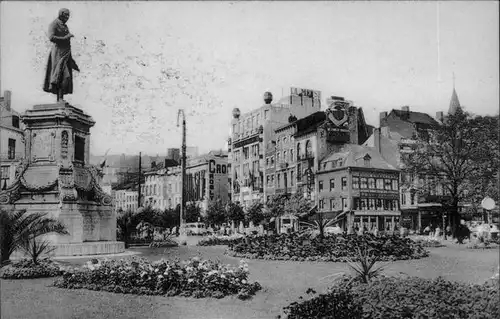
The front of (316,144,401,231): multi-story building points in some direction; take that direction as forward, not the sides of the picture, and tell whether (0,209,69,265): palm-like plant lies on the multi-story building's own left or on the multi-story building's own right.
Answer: on the multi-story building's own right

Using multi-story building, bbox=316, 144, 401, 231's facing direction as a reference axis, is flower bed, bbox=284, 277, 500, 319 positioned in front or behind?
in front

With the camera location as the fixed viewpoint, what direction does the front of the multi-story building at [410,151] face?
facing the viewer and to the right of the viewer

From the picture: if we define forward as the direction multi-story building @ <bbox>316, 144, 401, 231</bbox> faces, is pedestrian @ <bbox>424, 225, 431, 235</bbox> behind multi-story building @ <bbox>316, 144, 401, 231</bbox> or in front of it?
in front

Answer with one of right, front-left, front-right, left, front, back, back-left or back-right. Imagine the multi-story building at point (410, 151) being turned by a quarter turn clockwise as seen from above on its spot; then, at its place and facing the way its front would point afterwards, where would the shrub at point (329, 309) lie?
front-left

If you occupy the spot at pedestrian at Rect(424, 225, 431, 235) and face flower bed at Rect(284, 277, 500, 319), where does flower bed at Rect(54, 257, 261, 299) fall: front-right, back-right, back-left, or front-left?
front-right

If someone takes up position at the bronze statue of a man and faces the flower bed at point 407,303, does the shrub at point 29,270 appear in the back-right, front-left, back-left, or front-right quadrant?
front-right

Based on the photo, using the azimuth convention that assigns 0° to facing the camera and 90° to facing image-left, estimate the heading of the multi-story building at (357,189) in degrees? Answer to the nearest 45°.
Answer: approximately 315°

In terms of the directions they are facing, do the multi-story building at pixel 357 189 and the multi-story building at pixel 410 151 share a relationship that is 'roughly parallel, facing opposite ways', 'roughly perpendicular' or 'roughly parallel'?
roughly parallel

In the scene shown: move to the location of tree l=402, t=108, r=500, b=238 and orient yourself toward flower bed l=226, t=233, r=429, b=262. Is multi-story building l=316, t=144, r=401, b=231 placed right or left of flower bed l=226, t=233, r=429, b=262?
right

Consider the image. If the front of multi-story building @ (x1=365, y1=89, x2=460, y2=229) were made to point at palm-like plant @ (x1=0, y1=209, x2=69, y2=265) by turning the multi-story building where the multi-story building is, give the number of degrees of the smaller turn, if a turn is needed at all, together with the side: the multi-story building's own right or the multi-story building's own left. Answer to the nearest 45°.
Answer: approximately 90° to the multi-story building's own right

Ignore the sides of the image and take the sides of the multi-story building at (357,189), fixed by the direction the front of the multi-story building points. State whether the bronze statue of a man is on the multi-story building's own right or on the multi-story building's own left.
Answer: on the multi-story building's own right

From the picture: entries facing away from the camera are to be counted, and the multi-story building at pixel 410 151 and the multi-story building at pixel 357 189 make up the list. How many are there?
0

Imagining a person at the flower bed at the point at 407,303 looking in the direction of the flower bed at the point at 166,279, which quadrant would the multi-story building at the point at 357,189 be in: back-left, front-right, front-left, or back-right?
front-right

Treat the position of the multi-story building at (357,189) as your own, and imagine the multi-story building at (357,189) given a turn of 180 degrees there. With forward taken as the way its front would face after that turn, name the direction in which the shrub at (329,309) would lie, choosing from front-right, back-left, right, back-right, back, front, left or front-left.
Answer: back-left
